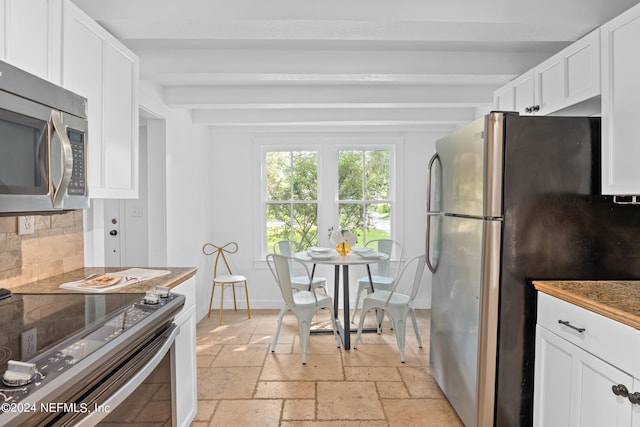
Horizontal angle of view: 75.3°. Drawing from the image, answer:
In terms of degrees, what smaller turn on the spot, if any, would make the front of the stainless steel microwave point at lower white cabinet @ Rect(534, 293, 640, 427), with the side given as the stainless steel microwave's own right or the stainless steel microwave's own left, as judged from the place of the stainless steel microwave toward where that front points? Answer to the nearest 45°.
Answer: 0° — it already faces it

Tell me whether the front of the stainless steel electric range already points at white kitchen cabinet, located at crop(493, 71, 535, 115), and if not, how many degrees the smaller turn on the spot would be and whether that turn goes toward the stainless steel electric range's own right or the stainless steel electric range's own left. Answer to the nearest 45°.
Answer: approximately 45° to the stainless steel electric range's own left

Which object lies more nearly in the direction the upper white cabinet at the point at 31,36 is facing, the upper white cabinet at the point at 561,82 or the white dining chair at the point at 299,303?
the upper white cabinet

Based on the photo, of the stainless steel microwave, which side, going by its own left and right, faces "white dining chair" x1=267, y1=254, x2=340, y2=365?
left

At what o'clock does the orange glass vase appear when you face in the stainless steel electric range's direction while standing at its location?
The orange glass vase is roughly at 9 o'clock from the stainless steel electric range.

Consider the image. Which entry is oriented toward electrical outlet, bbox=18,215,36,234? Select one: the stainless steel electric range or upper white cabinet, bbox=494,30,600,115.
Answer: the upper white cabinet

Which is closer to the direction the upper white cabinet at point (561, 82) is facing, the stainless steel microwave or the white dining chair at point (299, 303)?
the stainless steel microwave

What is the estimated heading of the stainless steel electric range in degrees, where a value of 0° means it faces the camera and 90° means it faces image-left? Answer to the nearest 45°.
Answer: approximately 315°

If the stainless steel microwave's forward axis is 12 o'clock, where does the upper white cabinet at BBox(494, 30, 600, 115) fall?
The upper white cabinet is roughly at 11 o'clock from the stainless steel microwave.
